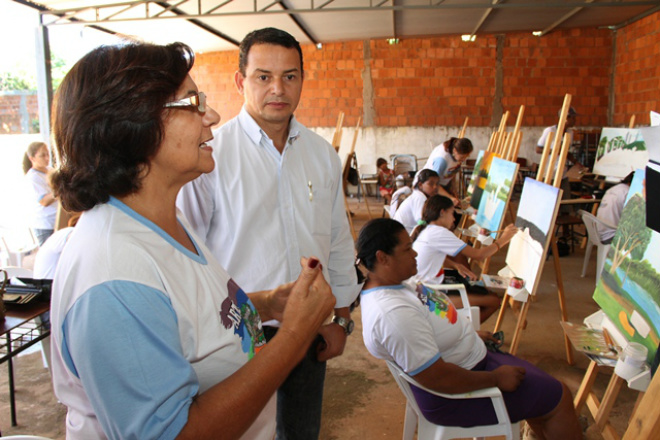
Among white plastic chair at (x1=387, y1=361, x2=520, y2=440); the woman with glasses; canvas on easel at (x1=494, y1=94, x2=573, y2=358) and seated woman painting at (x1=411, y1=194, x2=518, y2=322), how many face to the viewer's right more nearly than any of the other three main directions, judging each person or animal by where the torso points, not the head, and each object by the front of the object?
3

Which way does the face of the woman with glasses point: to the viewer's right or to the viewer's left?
to the viewer's right

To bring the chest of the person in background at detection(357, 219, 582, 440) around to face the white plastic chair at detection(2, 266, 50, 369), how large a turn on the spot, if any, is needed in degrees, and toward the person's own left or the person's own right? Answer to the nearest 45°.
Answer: approximately 180°

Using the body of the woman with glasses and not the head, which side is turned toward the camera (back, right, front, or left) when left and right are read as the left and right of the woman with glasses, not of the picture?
right

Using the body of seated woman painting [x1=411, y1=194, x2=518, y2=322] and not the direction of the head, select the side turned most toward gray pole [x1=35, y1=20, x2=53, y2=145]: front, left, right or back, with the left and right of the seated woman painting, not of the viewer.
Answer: back

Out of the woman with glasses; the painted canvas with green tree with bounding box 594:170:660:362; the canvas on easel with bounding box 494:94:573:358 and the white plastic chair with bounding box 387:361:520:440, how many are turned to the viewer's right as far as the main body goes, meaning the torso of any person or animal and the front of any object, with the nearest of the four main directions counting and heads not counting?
2

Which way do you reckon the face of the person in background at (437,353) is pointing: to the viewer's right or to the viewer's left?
to the viewer's right

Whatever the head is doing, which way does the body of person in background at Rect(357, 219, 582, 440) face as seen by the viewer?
to the viewer's right

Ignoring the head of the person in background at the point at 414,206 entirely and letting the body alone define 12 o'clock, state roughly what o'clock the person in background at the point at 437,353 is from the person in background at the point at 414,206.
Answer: the person in background at the point at 437,353 is roughly at 3 o'clock from the person in background at the point at 414,206.

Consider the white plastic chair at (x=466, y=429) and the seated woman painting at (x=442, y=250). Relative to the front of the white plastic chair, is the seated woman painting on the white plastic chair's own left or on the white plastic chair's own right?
on the white plastic chair's own left

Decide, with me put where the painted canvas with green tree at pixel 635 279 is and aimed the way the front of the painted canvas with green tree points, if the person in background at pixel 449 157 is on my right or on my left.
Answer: on my right

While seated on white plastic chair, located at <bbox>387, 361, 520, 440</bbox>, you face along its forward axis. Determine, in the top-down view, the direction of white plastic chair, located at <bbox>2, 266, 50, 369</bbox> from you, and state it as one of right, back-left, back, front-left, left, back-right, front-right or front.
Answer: back

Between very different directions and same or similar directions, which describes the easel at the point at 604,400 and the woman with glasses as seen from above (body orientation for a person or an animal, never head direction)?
very different directions
